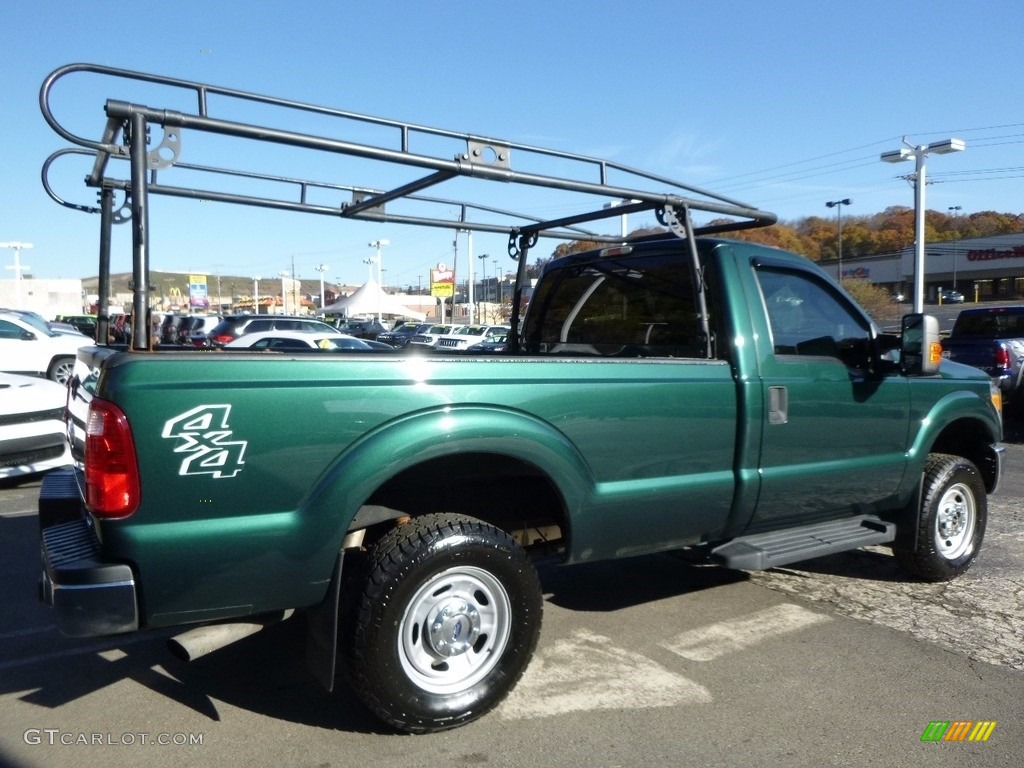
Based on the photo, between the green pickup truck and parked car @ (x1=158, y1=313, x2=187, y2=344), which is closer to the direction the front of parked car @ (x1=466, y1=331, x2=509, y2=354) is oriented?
the green pickup truck

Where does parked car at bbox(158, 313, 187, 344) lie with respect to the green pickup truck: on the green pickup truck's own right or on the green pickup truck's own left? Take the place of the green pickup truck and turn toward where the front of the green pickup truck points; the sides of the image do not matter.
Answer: on the green pickup truck's own left

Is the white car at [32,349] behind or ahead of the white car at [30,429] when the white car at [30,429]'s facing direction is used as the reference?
behind

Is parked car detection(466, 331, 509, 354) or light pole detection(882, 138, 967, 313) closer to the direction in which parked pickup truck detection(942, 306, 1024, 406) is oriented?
the light pole

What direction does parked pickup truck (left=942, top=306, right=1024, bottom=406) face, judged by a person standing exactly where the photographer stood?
facing away from the viewer and to the right of the viewer

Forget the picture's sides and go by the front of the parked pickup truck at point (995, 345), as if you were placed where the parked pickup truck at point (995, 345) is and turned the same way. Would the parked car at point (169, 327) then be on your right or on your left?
on your left

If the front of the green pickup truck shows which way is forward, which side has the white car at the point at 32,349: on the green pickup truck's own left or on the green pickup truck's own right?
on the green pickup truck's own left
